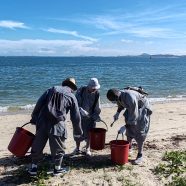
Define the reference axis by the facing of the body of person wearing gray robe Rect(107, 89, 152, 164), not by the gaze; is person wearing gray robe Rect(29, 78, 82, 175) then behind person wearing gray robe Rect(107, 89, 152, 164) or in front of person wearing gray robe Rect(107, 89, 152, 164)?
in front

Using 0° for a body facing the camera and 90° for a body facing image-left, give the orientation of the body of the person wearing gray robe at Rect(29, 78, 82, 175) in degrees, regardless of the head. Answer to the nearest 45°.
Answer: approximately 225°

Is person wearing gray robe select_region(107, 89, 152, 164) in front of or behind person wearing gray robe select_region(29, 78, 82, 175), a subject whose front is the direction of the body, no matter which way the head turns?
in front

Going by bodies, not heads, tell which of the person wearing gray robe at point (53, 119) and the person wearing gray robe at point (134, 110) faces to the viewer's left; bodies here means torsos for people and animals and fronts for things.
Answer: the person wearing gray robe at point (134, 110)

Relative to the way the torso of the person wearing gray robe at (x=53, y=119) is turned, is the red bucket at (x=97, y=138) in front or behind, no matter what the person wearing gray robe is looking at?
in front

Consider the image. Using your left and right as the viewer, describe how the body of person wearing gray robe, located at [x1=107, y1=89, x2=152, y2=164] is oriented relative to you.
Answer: facing to the left of the viewer

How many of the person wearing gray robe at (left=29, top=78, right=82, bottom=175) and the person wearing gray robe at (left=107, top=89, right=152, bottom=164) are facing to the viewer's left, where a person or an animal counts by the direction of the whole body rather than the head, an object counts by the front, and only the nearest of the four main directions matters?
1
